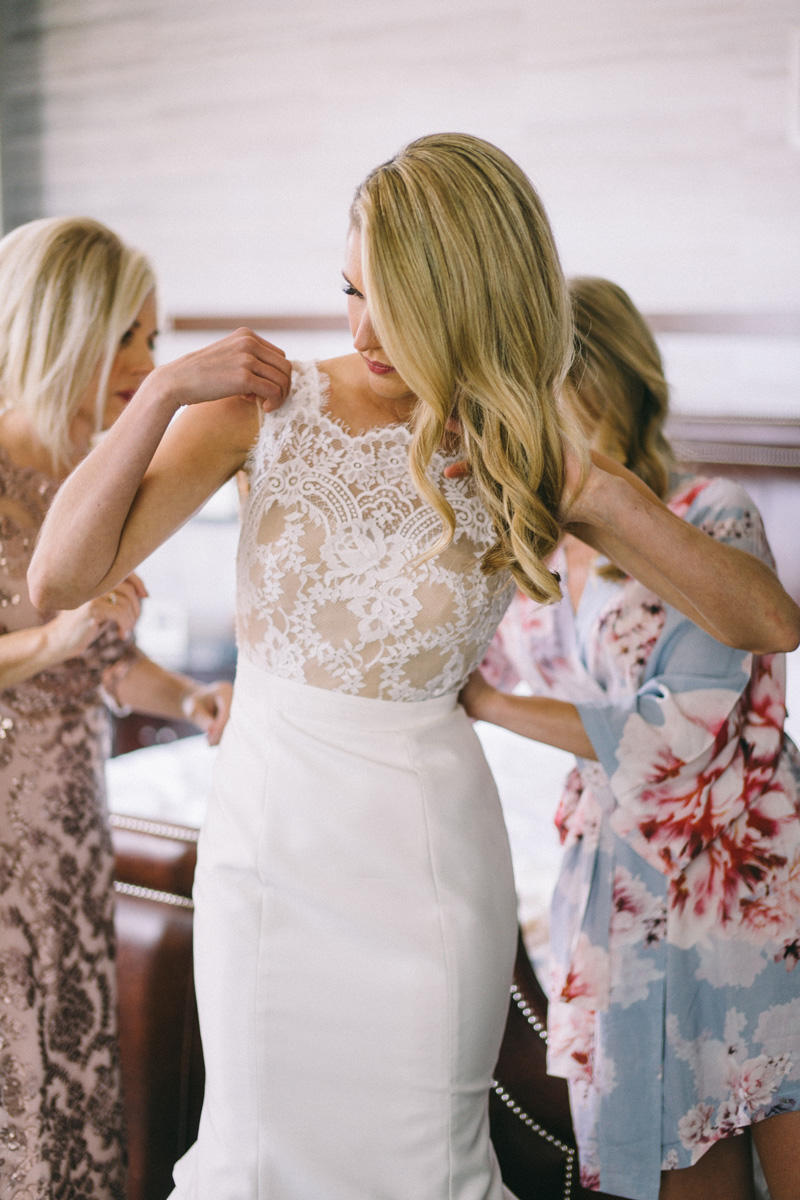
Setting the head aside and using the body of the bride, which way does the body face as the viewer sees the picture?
toward the camera
